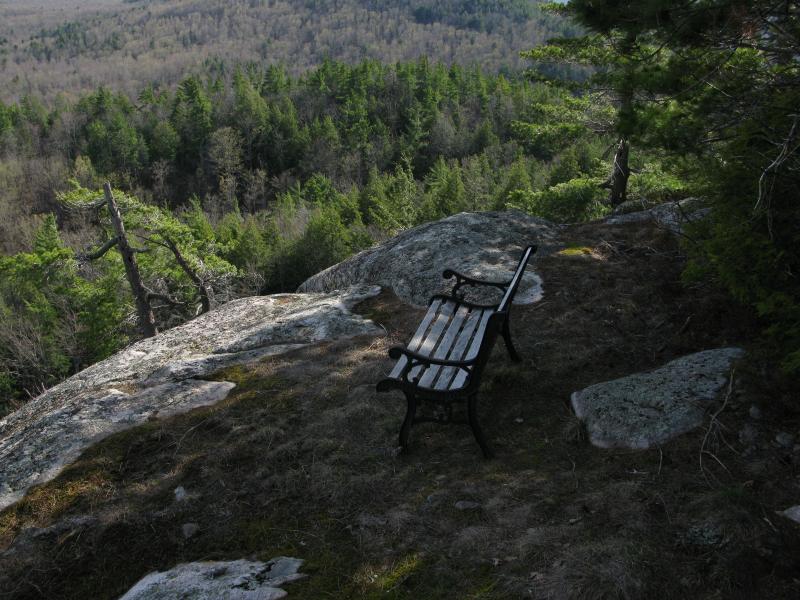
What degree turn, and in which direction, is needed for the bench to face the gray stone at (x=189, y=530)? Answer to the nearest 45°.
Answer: approximately 45° to its left

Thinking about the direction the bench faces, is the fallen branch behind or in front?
behind

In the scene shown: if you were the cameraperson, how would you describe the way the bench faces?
facing to the left of the viewer

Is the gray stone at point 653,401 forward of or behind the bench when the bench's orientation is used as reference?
behind

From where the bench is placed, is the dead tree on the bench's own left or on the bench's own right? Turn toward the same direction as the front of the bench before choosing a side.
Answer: on the bench's own right

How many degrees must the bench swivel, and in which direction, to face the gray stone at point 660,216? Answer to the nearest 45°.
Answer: approximately 135° to its right
